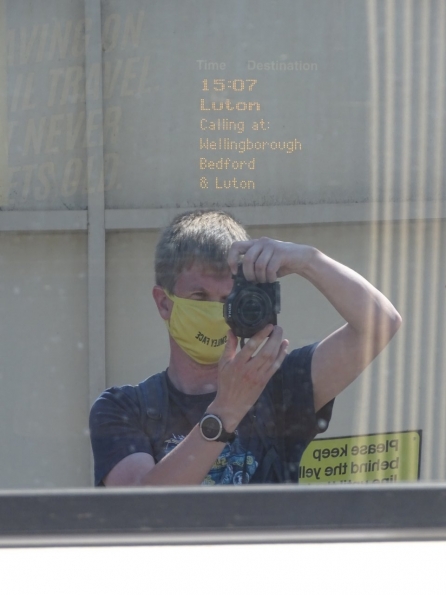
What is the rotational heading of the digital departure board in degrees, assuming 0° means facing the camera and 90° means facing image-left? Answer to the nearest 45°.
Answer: approximately 0°
